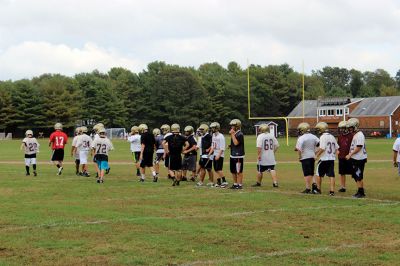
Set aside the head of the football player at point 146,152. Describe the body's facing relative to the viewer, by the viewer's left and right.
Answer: facing away from the viewer and to the left of the viewer

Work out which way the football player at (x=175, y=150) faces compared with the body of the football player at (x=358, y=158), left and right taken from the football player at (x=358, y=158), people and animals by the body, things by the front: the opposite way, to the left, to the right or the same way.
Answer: to the right

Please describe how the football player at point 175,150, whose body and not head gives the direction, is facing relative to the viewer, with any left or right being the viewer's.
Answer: facing away from the viewer

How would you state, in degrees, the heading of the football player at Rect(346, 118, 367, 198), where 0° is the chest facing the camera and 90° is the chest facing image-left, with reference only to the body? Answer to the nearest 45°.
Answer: approximately 90°

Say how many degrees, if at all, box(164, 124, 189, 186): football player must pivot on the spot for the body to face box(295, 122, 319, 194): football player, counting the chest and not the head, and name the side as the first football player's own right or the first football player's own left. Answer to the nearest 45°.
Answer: approximately 135° to the first football player's own right
